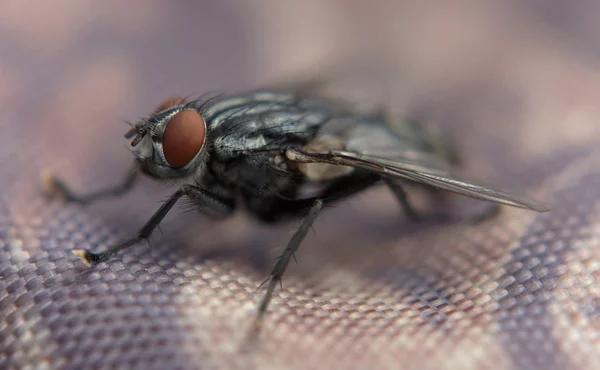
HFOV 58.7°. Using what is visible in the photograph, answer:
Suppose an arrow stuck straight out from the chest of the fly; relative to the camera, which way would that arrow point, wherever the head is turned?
to the viewer's left
